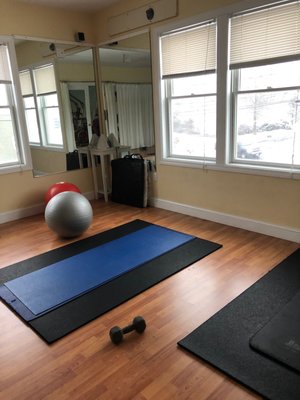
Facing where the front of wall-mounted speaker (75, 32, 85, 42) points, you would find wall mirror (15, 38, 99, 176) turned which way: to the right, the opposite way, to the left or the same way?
the same way

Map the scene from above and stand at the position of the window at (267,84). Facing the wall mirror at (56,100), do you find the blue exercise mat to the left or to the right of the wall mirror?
left

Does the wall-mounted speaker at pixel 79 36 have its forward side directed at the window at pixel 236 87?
yes

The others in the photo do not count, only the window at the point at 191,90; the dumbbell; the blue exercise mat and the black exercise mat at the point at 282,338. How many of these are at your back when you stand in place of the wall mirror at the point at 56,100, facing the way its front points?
0

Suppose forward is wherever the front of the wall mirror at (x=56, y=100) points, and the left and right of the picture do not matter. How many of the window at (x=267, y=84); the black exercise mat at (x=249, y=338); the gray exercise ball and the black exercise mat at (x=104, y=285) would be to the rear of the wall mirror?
0

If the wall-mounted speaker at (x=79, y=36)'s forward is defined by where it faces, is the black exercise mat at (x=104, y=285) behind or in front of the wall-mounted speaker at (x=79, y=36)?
in front

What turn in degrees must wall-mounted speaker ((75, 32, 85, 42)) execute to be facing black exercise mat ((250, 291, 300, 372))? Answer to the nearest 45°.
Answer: approximately 45° to its right

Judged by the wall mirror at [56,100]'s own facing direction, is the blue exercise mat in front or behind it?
in front

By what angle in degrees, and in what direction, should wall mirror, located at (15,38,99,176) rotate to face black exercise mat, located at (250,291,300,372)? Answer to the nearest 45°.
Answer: approximately 45° to its right

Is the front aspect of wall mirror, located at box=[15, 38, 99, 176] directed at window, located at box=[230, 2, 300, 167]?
yes

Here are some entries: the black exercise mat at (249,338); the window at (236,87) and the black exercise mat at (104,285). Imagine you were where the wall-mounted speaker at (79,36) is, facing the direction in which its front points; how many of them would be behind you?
0

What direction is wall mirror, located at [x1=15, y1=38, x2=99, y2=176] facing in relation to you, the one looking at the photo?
facing the viewer and to the right of the viewer

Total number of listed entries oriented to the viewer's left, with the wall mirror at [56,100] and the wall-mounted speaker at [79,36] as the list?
0

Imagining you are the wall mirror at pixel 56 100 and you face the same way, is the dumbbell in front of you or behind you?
in front
